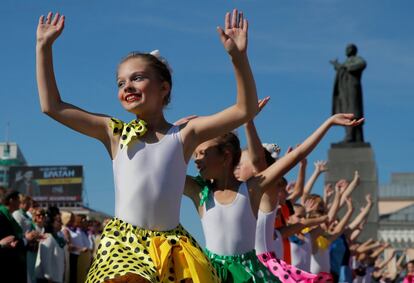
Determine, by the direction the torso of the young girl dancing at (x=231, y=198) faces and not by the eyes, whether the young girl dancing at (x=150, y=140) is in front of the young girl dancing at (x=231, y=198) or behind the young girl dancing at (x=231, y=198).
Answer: in front

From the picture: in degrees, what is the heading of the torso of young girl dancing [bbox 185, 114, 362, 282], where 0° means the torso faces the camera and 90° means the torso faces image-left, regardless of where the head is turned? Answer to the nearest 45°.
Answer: approximately 45°

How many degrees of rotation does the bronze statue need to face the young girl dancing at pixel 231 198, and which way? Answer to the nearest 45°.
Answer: approximately 45° to its left

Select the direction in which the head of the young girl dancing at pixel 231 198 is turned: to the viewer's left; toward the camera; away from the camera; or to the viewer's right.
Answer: to the viewer's left

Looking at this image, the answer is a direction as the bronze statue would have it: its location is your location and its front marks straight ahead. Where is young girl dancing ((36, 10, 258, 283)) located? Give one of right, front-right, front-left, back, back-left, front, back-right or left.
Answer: front-left

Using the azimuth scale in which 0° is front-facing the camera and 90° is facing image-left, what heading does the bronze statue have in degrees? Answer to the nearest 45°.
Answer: approximately 45°
